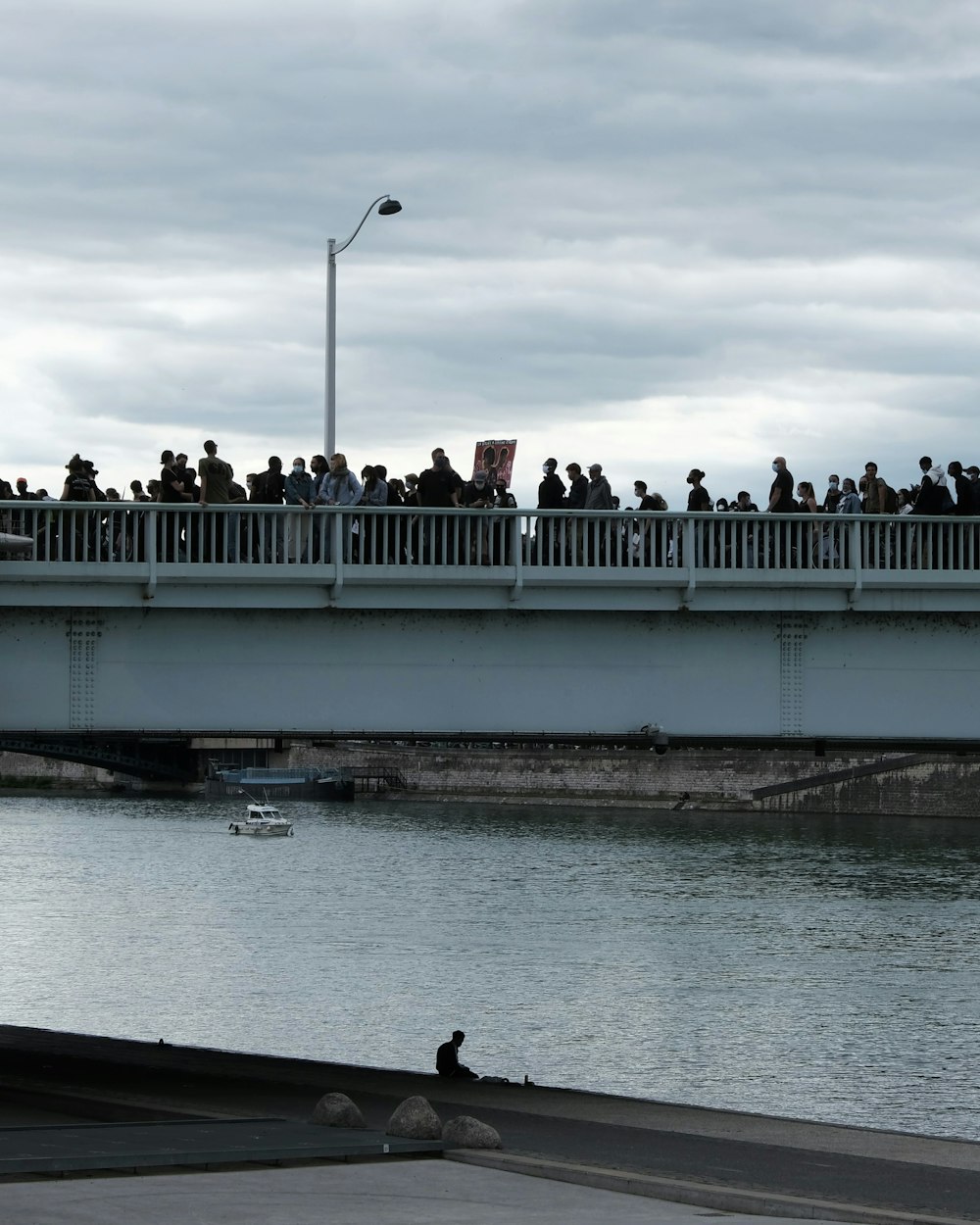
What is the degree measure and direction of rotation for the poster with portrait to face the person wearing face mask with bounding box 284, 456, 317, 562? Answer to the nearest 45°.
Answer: approximately 45° to its right

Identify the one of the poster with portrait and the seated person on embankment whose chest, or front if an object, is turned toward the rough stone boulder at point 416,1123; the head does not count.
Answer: the poster with portrait

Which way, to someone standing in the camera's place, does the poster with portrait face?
facing the viewer

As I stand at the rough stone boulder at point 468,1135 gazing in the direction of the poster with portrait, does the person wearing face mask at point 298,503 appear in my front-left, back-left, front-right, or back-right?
front-left

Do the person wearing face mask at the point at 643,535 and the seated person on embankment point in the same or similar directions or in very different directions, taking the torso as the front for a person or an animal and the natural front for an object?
very different directions

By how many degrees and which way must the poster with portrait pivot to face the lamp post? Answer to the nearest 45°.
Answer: approximately 135° to its right
